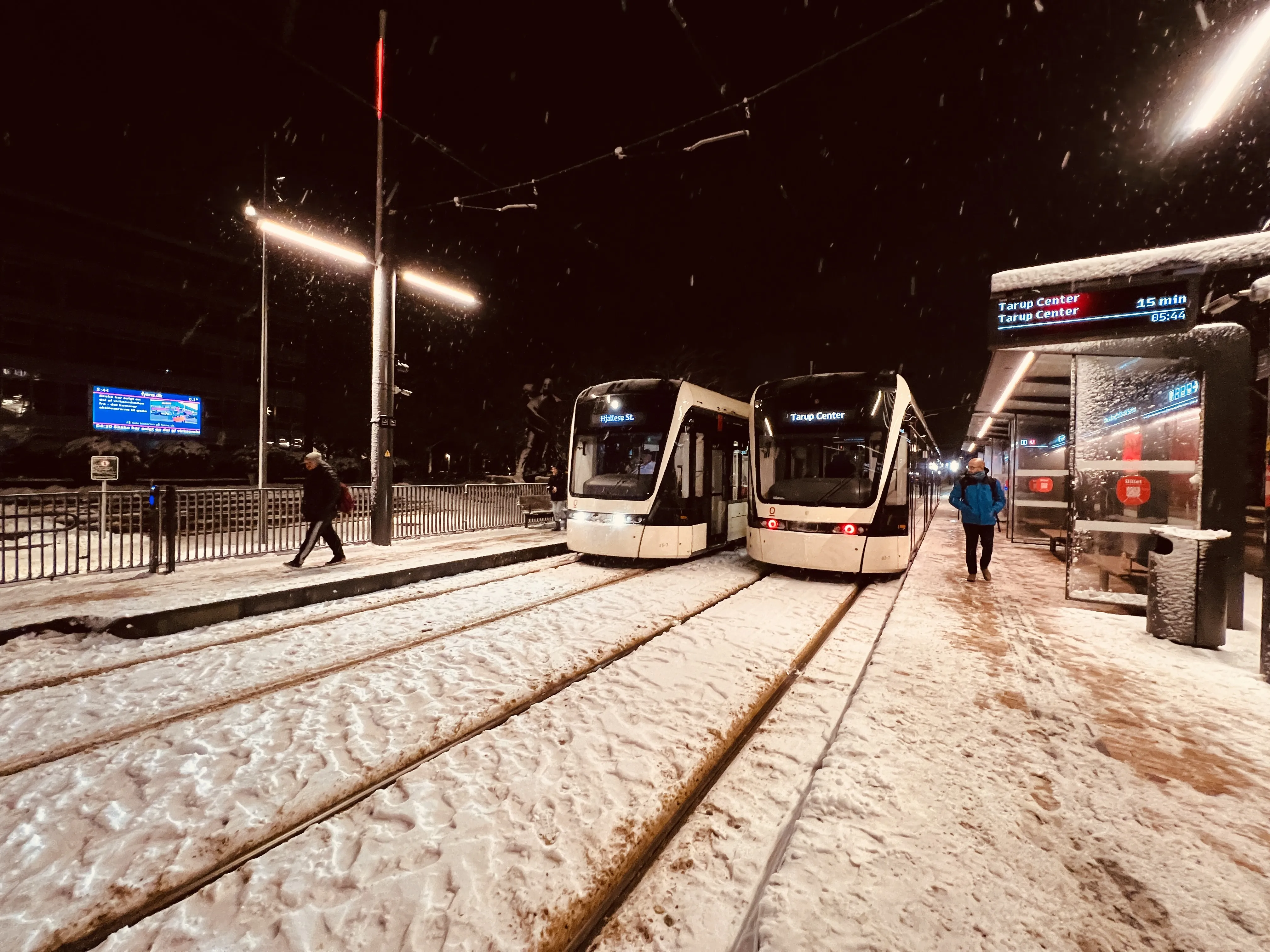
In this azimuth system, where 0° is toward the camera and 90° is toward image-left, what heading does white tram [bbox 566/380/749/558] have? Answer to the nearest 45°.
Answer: approximately 45°

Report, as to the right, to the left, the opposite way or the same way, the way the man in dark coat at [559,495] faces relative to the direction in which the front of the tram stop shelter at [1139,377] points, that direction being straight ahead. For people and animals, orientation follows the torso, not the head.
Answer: to the left

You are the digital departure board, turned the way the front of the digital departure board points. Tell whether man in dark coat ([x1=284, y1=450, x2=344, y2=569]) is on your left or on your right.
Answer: on your right

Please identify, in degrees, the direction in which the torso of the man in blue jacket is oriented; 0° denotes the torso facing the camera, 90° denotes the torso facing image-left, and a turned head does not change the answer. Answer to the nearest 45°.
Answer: approximately 0°

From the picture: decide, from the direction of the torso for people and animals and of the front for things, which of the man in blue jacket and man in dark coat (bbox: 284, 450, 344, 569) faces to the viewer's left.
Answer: the man in dark coat

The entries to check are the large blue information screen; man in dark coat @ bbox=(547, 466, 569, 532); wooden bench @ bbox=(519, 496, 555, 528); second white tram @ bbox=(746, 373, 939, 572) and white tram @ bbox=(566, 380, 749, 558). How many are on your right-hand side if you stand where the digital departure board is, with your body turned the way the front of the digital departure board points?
5

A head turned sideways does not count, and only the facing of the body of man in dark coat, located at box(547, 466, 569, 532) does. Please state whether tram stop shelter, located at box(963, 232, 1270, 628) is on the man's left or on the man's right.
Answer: on the man's left

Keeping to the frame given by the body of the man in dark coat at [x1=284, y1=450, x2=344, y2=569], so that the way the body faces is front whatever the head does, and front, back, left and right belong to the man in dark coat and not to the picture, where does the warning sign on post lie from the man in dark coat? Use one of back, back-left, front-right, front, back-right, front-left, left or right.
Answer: front-right

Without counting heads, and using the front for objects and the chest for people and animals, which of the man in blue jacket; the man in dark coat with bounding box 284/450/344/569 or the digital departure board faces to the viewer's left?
the man in dark coat

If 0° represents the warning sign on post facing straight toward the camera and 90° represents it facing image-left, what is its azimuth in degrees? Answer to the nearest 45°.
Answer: approximately 0°

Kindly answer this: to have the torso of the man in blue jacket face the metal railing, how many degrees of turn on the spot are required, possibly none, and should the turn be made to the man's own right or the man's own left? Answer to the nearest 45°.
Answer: approximately 45° to the man's own right

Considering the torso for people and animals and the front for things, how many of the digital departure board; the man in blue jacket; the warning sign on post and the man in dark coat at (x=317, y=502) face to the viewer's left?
1

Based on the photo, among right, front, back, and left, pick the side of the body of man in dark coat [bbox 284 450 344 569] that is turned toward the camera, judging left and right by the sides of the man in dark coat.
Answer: left
